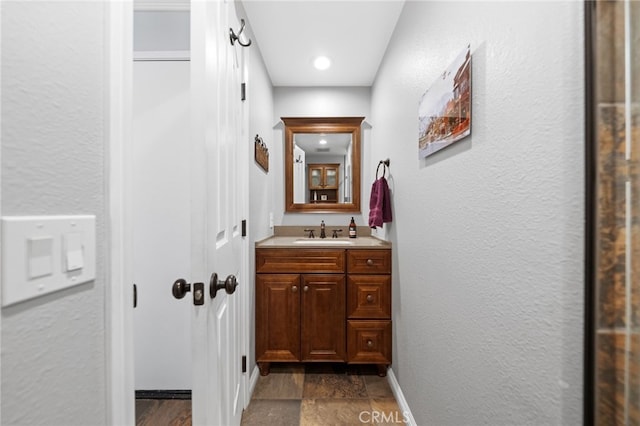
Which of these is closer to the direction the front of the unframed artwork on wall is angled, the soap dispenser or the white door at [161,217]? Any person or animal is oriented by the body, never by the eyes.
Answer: the white door

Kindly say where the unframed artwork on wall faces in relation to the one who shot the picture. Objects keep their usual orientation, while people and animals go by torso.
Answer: facing to the left of the viewer

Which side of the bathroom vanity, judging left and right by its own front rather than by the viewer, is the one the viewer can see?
front

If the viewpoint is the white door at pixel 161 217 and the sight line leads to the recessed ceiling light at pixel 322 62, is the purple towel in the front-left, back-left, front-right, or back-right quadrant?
front-right

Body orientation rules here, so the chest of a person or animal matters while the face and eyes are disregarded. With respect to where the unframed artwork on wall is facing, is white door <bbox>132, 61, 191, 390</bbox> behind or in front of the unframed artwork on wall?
in front

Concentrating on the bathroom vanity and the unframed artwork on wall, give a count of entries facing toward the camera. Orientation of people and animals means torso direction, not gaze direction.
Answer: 1

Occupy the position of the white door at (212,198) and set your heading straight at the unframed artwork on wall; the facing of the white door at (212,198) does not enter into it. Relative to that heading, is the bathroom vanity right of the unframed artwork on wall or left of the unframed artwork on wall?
left

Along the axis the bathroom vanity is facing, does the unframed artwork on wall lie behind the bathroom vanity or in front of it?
in front

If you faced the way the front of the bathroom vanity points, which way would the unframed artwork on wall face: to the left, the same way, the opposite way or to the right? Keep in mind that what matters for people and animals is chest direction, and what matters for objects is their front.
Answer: to the right
